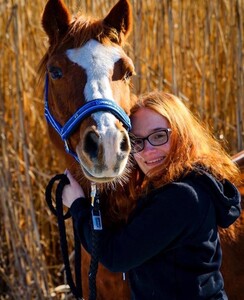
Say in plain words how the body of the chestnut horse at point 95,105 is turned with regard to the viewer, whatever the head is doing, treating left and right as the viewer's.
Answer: facing the viewer and to the left of the viewer
